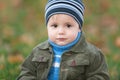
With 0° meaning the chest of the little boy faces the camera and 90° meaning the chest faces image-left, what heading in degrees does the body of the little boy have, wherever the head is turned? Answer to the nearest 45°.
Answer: approximately 0°
